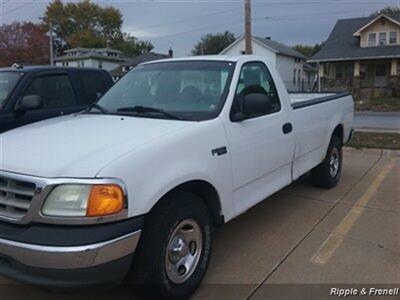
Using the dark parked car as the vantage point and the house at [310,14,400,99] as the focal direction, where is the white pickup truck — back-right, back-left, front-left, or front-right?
back-right

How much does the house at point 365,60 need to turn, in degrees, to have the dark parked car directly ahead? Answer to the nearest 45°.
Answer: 0° — it already faces it

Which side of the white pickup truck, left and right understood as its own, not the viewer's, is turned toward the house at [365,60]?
back

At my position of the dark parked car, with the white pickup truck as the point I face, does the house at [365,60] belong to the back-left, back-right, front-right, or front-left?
back-left

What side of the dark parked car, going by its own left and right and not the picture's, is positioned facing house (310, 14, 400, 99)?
back

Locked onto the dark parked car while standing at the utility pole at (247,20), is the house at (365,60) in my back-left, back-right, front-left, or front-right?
back-left

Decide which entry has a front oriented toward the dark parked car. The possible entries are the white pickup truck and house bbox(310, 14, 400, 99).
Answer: the house

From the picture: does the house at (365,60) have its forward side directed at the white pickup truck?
yes

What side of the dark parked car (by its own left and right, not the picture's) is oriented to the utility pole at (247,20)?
back

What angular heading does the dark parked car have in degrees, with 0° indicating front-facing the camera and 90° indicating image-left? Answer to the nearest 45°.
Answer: approximately 45°
